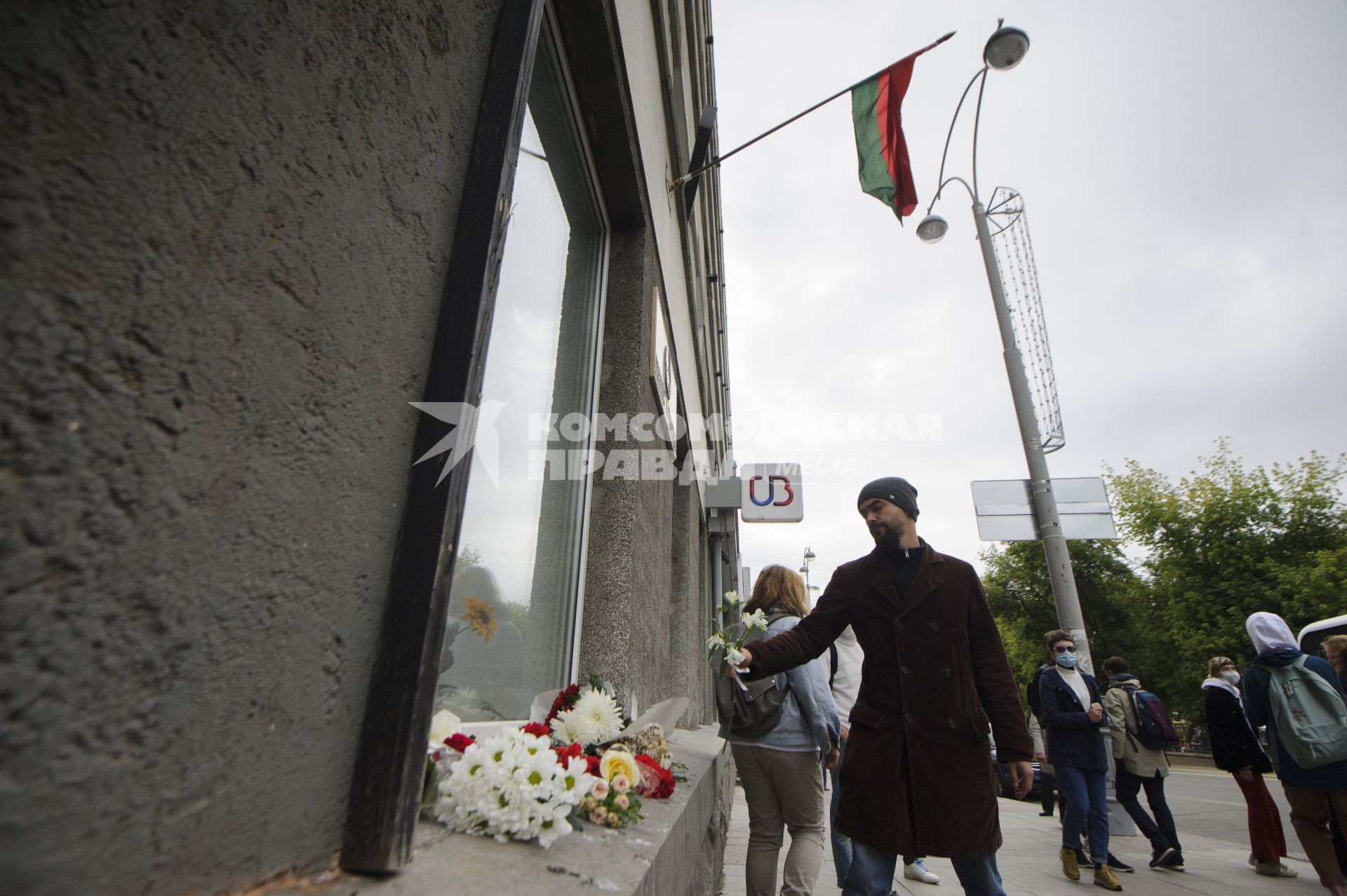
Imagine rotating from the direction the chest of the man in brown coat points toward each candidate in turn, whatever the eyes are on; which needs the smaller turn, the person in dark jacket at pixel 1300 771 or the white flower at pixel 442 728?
the white flower

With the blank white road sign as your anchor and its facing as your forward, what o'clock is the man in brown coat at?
The man in brown coat is roughly at 6 o'clock from the blank white road sign.

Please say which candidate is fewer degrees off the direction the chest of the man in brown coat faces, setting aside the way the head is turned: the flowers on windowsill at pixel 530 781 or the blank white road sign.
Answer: the flowers on windowsill

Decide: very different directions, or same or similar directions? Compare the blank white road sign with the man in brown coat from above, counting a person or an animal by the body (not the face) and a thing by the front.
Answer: very different directions

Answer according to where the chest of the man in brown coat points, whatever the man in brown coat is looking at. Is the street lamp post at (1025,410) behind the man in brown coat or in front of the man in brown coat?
behind

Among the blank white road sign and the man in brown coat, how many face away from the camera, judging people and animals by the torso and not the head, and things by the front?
1

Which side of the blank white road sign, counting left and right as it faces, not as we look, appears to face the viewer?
back

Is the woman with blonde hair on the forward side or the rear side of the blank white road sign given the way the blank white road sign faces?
on the rear side

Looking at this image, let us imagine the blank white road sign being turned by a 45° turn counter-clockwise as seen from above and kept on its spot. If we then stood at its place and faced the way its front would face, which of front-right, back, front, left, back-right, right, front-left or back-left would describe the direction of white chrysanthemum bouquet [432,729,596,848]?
back-left

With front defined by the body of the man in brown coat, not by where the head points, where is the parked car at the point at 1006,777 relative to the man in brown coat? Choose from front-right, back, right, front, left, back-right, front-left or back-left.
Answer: back
